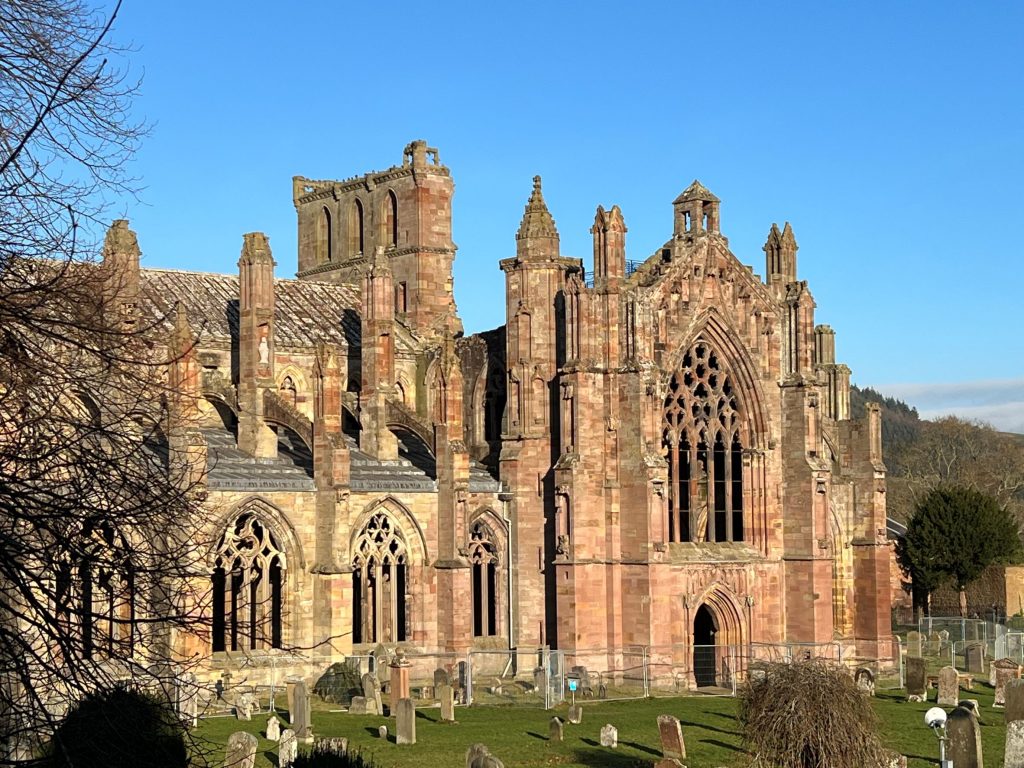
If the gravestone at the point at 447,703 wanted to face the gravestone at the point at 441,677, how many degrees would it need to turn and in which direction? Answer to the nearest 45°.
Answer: approximately 135° to its right

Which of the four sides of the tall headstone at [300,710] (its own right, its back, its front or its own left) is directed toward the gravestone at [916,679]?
left

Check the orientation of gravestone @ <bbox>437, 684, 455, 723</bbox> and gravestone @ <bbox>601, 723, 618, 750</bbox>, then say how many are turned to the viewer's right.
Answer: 0

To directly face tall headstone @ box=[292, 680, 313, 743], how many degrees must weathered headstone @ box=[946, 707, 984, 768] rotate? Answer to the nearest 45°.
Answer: approximately 45° to its right

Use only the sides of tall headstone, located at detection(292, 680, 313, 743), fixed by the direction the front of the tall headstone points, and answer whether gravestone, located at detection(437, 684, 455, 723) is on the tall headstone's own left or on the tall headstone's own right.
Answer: on the tall headstone's own left

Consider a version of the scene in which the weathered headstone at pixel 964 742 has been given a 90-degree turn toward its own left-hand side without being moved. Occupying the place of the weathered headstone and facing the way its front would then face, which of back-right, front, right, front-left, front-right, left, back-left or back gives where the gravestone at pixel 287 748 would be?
back-right

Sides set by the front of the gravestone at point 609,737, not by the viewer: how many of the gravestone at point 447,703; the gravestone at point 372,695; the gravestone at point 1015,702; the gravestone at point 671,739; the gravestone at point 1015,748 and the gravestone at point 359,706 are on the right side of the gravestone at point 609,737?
3
